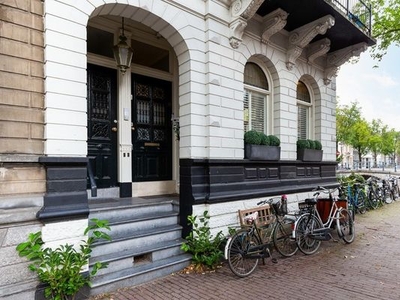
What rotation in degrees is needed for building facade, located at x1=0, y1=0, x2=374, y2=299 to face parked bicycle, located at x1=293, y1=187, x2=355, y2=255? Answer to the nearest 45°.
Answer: approximately 45° to its left

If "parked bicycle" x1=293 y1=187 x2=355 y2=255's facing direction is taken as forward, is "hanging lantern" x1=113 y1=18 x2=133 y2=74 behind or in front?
behind

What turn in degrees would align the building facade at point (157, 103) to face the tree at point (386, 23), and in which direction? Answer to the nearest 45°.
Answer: approximately 90° to its left

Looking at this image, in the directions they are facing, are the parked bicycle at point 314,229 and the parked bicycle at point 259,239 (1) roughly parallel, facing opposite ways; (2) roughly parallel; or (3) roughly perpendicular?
roughly parallel

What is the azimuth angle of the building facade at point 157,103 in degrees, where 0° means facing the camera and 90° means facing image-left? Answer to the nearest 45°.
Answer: approximately 315°

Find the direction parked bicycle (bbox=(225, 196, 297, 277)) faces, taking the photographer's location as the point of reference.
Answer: facing away from the viewer and to the right of the viewer

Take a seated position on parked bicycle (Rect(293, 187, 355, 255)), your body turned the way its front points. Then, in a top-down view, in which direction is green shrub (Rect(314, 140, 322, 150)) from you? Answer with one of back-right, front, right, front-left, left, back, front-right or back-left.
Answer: front-left

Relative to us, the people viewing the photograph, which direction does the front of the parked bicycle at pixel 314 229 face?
facing away from the viewer and to the right of the viewer

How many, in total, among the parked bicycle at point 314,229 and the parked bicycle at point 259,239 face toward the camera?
0

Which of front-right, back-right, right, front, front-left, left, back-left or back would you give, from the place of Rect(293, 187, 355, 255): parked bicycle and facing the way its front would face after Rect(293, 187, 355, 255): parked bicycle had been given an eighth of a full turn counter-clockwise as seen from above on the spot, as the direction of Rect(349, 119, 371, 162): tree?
front
